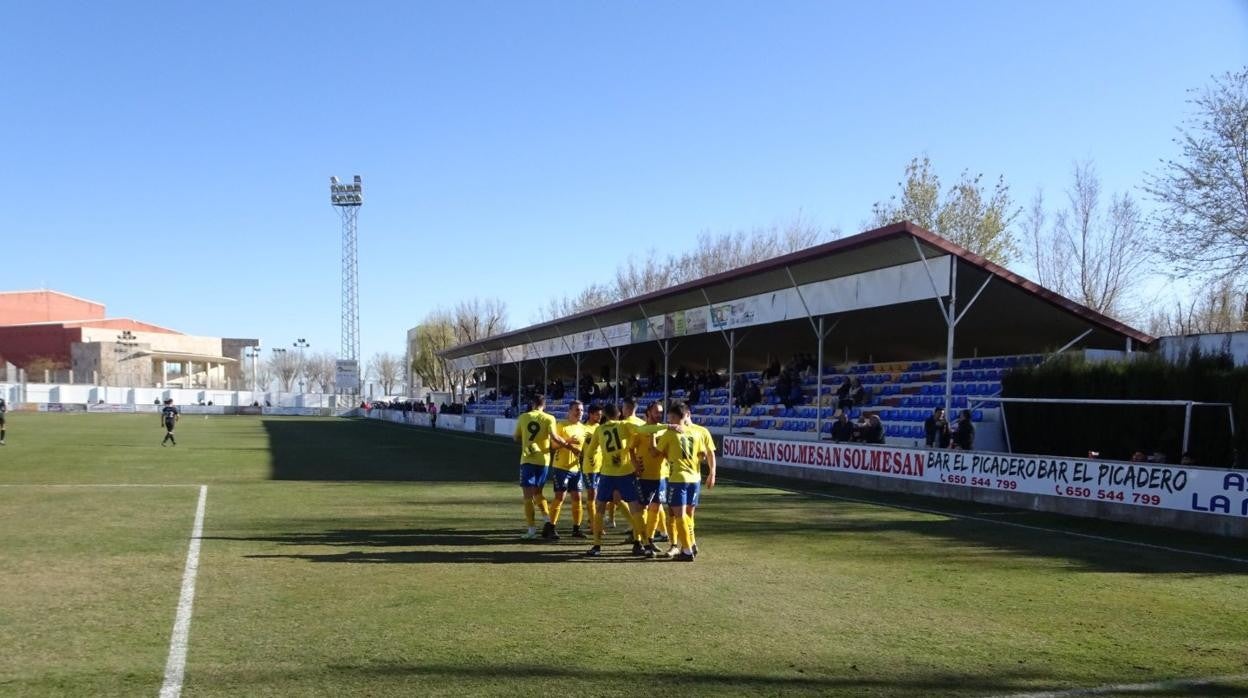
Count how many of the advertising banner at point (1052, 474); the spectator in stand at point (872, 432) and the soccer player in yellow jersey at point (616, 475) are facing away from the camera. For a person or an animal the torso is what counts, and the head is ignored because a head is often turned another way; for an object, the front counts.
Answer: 1

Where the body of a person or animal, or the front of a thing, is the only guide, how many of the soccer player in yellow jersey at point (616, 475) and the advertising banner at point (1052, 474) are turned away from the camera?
1

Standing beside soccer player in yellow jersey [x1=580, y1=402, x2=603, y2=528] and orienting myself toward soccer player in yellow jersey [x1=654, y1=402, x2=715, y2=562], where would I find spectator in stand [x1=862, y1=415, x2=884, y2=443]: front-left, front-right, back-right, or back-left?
back-left

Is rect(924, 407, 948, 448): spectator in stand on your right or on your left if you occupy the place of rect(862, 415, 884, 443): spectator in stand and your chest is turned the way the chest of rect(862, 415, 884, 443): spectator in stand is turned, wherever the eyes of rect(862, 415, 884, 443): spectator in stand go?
on your left

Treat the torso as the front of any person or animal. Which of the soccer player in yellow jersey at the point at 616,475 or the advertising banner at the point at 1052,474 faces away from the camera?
the soccer player in yellow jersey

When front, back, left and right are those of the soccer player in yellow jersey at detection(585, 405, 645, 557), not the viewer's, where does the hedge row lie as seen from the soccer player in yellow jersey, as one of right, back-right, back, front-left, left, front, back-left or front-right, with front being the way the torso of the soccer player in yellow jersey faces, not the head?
front-right

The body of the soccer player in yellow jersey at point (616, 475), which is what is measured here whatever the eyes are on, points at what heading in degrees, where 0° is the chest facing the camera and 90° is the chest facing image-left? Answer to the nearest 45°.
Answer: approximately 180°

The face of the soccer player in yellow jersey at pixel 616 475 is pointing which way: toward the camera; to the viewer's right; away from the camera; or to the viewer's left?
away from the camera

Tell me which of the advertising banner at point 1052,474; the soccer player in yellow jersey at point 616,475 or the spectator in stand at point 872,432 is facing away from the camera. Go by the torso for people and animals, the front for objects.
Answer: the soccer player in yellow jersey

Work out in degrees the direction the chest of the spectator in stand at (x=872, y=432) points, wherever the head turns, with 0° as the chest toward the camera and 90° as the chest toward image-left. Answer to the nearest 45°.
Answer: approximately 45°

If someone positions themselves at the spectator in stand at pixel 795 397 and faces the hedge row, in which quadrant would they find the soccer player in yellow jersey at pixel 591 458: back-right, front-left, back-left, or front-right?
front-right
